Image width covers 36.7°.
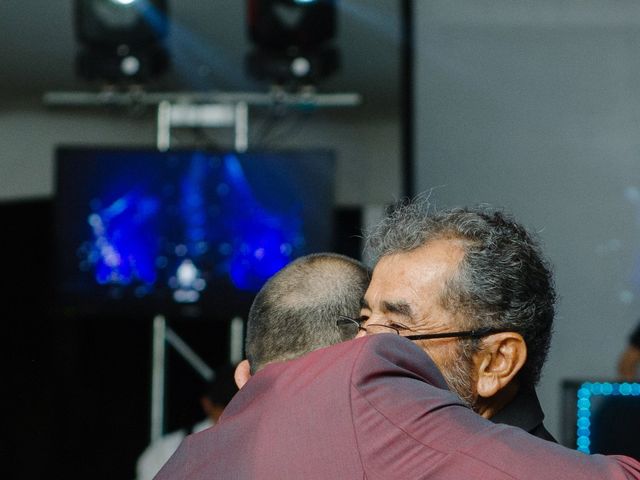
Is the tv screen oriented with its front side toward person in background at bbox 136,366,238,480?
yes

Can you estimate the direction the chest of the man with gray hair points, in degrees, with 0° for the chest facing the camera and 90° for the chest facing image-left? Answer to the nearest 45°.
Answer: approximately 45°

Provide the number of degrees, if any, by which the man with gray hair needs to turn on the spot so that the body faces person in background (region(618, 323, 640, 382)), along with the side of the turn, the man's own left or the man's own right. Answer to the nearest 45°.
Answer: approximately 135° to the man's own right

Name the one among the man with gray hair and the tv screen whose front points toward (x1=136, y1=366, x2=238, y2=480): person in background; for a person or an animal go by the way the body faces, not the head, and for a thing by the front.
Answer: the tv screen

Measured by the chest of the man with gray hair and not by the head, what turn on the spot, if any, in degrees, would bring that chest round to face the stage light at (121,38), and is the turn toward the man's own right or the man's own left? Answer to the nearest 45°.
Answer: approximately 90° to the man's own right

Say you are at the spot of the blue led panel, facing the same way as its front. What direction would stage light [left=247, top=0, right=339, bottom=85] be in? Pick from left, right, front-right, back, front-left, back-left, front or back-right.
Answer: back-right

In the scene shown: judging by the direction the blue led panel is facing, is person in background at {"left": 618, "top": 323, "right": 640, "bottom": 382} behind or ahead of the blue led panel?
behind

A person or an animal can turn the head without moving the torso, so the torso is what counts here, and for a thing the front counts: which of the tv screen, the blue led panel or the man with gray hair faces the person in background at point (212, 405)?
the tv screen

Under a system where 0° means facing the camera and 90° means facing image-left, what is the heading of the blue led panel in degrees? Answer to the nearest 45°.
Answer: approximately 0°

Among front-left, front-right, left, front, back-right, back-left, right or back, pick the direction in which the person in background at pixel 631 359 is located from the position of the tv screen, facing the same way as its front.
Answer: front-left

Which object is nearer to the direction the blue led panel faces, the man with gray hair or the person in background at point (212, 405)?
the man with gray hair

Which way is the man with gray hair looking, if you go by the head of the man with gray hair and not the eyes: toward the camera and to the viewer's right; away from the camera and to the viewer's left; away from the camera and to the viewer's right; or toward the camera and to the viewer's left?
toward the camera and to the viewer's left
